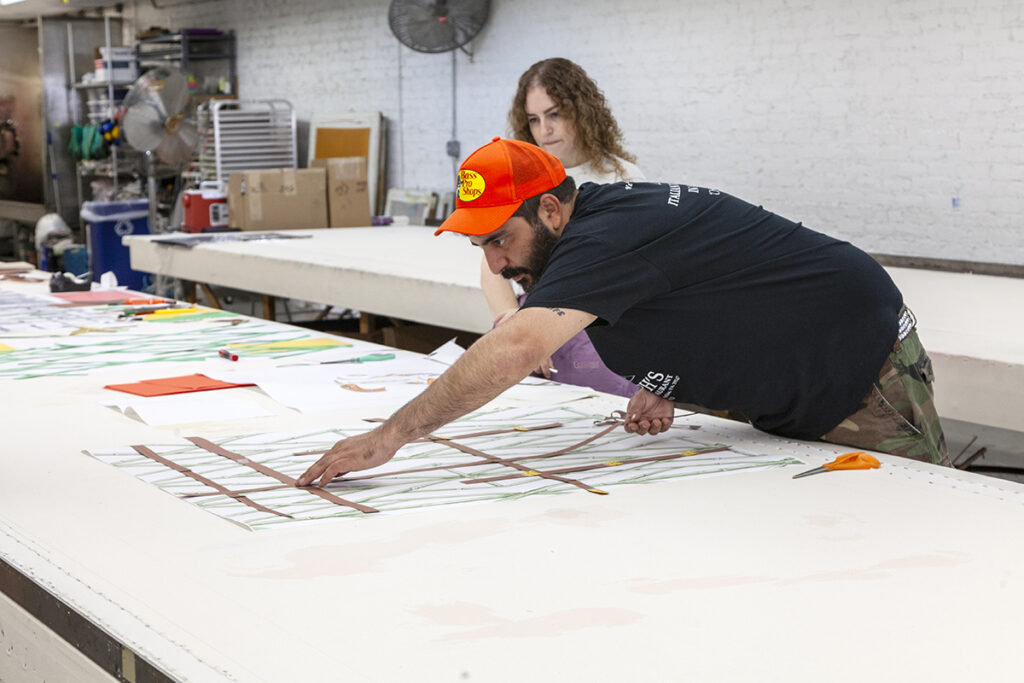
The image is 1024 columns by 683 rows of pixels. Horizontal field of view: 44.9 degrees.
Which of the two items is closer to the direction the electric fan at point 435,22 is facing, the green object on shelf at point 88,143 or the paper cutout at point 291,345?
the paper cutout

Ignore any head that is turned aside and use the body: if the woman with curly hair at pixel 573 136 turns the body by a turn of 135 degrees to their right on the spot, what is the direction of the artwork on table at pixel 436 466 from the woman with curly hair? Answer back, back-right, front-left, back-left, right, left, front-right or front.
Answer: back

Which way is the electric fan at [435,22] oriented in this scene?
toward the camera

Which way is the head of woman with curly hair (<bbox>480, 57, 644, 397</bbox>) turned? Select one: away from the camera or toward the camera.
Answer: toward the camera

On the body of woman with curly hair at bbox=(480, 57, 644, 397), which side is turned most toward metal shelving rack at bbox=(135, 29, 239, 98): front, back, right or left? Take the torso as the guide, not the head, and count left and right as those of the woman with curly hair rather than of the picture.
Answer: right

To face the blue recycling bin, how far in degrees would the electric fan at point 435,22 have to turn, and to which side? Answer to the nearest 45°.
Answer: approximately 135° to its right

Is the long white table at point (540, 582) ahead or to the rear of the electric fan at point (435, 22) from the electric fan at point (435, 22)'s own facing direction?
ahead

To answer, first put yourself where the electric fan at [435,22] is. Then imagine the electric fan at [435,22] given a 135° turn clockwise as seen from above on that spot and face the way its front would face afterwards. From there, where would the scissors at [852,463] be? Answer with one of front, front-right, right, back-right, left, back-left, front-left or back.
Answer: back-left

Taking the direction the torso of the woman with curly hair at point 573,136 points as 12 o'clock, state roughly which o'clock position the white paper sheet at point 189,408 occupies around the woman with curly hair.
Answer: The white paper sheet is roughly at 12 o'clock from the woman with curly hair.

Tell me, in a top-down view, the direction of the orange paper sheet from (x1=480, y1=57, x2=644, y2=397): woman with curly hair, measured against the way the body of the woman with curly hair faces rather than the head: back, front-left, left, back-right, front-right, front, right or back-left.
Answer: front

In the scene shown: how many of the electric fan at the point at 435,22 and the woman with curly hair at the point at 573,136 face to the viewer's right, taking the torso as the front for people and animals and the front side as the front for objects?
0

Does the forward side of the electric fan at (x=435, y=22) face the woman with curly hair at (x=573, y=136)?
yes

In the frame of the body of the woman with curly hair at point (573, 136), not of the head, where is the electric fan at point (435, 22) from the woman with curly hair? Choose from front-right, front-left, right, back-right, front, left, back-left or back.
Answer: back-right
